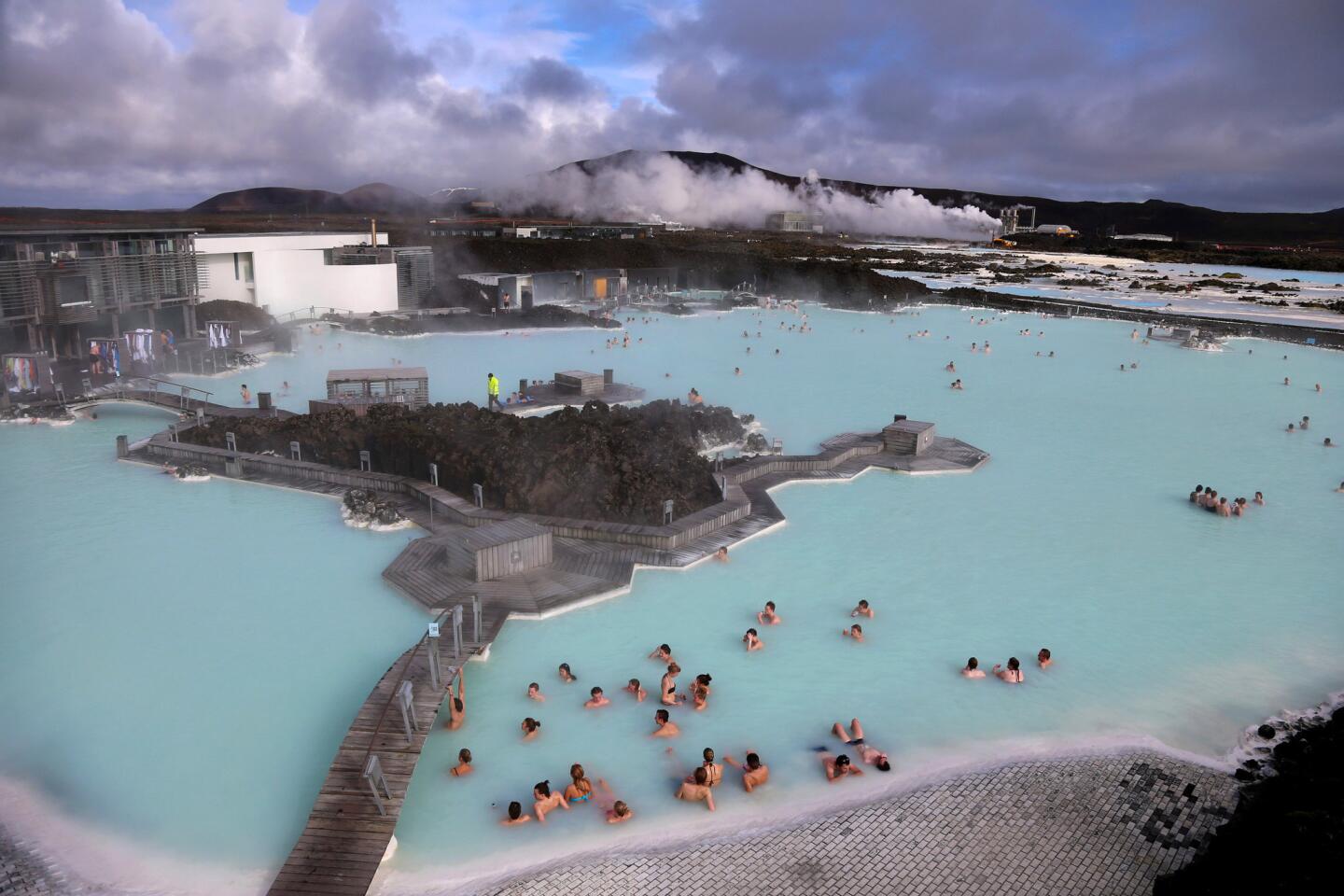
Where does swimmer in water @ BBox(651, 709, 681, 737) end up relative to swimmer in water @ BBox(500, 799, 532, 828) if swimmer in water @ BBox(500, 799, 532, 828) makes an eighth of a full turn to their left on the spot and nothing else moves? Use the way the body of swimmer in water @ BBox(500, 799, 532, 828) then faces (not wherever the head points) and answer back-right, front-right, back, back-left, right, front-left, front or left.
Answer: right

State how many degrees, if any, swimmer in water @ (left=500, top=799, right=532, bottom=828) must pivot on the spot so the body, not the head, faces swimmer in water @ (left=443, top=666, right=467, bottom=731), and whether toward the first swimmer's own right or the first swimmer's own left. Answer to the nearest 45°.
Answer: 0° — they already face them

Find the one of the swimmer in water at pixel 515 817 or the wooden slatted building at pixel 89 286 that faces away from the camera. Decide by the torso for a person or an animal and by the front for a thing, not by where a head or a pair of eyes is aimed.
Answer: the swimmer in water

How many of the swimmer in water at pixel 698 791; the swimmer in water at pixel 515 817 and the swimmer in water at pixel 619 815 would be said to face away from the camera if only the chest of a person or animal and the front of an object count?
3

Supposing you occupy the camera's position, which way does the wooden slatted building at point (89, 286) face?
facing the viewer and to the right of the viewer

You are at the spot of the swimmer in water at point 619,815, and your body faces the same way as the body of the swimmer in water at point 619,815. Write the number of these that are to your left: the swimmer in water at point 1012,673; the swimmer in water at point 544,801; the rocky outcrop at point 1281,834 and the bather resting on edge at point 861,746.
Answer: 1

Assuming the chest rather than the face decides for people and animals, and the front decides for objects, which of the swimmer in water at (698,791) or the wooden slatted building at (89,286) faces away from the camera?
the swimmer in water

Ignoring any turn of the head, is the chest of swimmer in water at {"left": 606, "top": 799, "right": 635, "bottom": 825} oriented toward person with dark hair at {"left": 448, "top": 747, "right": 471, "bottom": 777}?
no

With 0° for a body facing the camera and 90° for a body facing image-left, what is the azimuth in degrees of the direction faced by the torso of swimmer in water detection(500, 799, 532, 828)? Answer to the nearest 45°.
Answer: approximately 180°

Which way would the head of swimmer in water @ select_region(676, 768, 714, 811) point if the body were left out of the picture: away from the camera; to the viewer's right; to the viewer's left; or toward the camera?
away from the camera

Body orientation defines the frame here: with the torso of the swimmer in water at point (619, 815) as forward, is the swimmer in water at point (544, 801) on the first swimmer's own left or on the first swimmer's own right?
on the first swimmer's own left

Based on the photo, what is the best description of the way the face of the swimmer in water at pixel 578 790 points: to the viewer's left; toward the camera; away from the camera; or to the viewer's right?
away from the camera

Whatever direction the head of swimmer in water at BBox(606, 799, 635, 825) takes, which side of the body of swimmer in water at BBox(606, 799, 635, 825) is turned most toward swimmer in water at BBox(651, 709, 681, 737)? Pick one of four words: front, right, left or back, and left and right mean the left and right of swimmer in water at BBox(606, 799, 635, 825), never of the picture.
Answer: front

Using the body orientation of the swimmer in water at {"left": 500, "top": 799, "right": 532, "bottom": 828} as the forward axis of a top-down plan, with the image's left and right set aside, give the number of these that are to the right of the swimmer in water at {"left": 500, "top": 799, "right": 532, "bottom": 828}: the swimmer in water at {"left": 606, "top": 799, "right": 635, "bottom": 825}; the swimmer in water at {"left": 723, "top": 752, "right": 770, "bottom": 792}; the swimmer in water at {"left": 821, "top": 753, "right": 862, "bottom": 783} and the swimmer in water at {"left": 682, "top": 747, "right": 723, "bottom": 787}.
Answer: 4

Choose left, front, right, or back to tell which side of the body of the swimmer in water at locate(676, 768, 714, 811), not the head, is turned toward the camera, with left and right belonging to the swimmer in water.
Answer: back

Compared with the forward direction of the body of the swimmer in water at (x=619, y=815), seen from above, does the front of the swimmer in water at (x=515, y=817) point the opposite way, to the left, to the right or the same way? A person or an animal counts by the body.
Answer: the same way
